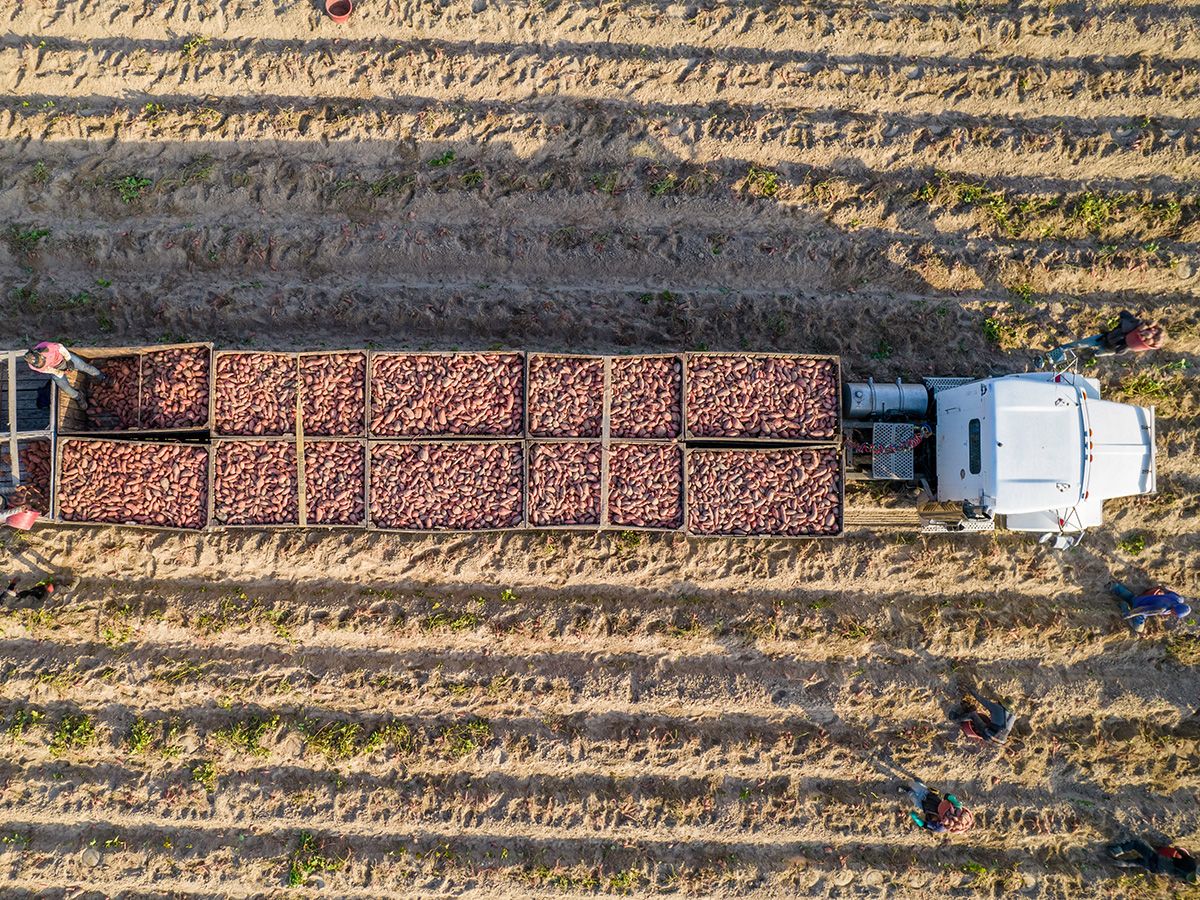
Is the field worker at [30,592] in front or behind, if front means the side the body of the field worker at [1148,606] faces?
behind

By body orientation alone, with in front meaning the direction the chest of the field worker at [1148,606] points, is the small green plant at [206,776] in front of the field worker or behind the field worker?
behind

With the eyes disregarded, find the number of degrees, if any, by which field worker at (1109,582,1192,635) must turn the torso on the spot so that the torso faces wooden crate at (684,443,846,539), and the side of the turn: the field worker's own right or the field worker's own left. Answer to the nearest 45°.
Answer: approximately 135° to the field worker's own right

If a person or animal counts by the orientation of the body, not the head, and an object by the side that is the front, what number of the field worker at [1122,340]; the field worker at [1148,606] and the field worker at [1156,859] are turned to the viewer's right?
3

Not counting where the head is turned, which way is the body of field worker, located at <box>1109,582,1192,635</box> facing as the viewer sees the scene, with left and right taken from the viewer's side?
facing to the right of the viewer

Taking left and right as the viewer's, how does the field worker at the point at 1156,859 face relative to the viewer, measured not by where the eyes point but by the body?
facing to the right of the viewer

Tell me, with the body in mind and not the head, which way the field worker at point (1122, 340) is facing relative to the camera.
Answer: to the viewer's right
